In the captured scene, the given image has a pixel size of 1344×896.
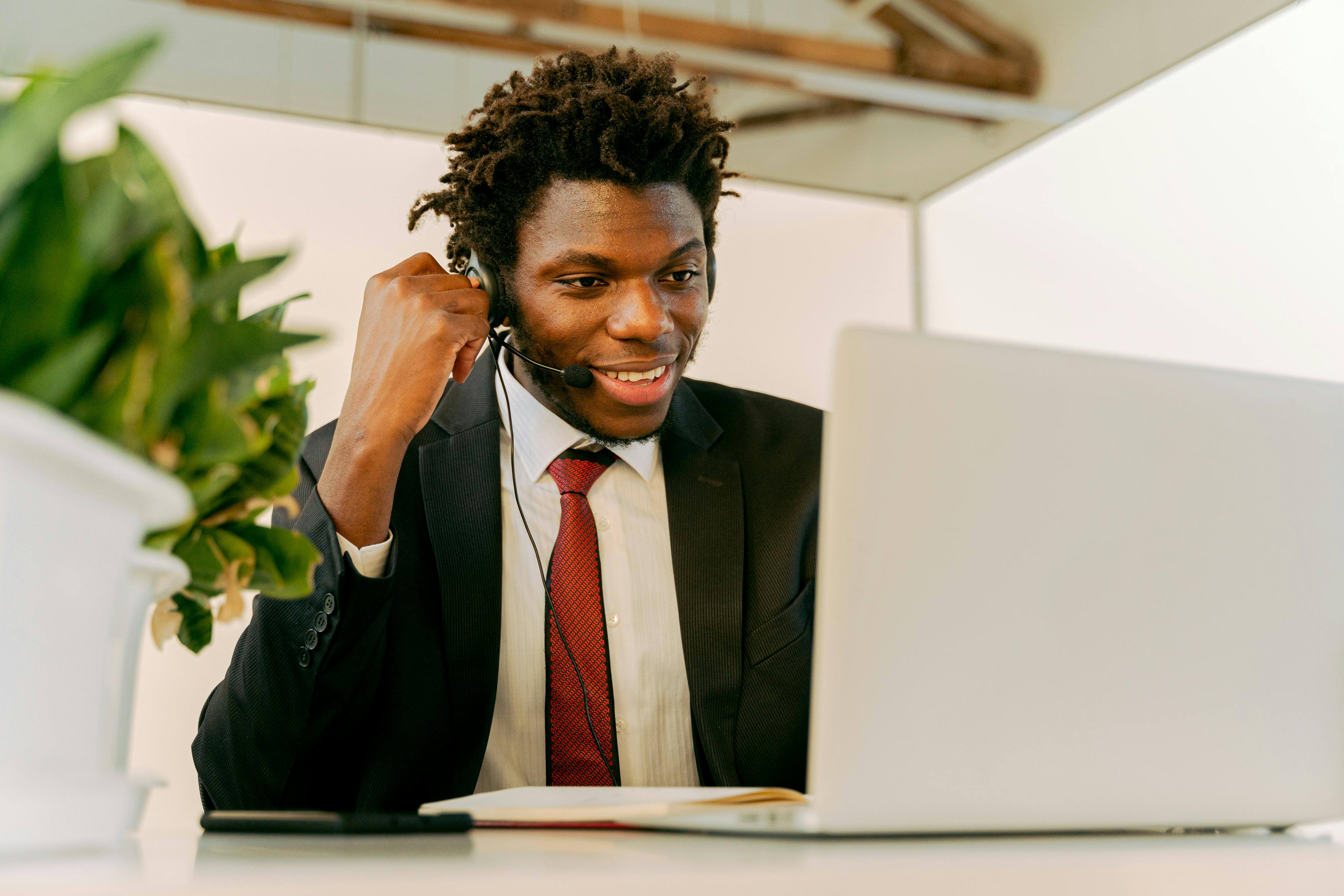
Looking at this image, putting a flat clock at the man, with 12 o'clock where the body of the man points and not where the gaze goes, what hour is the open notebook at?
The open notebook is roughly at 12 o'clock from the man.

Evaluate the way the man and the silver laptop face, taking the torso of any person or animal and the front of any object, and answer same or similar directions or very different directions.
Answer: very different directions

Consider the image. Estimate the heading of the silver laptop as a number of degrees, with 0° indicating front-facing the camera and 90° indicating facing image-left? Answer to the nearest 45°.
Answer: approximately 135°

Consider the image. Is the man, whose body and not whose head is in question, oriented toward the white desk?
yes
